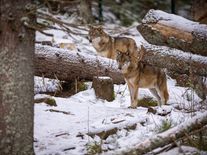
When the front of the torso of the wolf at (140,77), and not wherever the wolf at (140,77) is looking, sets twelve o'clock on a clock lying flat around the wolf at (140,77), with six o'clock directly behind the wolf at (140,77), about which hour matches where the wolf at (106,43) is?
the wolf at (106,43) is roughly at 4 o'clock from the wolf at (140,77).

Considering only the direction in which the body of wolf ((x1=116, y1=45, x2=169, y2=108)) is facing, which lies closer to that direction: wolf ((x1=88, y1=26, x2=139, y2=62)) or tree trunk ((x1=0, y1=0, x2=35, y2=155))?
the tree trunk

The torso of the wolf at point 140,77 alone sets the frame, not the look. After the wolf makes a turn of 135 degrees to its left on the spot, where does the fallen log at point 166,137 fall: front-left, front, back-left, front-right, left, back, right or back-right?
right

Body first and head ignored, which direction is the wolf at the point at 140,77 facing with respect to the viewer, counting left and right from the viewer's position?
facing the viewer and to the left of the viewer

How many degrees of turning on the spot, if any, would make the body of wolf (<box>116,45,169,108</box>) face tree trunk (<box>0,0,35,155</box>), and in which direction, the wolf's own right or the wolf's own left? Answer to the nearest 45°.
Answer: approximately 45° to the wolf's own left
